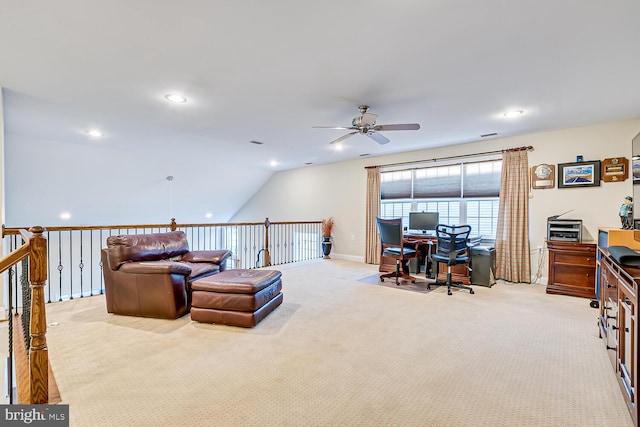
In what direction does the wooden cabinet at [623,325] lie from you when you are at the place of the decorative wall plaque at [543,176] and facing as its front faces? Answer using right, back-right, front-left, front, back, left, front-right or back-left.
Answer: front

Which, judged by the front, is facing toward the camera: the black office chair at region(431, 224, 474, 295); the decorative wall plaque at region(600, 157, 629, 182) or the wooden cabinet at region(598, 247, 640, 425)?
the decorative wall plaque

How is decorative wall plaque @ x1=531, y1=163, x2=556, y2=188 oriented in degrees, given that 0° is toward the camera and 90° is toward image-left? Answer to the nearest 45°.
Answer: approximately 0°

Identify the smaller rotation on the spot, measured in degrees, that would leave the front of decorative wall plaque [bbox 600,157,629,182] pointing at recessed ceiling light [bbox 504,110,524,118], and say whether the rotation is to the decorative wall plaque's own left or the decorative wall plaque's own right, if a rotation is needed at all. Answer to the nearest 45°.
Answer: approximately 45° to the decorative wall plaque's own right

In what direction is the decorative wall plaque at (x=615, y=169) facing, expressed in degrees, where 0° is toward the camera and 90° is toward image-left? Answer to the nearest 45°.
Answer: approximately 0°

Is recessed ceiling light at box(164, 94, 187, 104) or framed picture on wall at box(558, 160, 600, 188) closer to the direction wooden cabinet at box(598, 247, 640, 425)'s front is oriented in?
the recessed ceiling light

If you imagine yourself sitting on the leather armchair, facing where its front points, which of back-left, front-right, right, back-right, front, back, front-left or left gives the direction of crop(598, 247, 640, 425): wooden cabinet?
front

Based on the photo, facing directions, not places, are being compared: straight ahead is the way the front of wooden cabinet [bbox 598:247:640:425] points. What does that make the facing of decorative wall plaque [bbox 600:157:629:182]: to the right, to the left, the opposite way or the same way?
to the left

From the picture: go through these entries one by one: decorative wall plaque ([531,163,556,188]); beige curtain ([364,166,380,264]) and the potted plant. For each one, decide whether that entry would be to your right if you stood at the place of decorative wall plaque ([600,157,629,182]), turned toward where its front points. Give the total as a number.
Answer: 3

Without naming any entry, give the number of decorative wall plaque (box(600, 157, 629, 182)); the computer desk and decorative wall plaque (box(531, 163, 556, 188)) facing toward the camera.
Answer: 3

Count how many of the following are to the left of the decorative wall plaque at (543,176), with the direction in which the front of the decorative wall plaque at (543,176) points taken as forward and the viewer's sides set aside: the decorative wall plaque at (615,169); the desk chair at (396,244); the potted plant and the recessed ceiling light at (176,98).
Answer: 1

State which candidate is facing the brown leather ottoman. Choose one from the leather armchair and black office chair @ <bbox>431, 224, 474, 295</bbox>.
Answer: the leather armchair

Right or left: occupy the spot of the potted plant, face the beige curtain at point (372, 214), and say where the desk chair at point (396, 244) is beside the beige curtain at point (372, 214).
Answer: right

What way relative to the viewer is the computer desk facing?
toward the camera

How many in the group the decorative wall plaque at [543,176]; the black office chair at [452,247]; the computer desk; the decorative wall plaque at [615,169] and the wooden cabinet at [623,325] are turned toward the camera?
3

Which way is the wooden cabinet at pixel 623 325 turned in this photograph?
to the viewer's left

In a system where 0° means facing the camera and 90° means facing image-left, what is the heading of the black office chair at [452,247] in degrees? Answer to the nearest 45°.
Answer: approximately 135°

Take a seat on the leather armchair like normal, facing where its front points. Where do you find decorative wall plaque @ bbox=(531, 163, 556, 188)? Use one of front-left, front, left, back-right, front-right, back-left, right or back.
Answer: front-left

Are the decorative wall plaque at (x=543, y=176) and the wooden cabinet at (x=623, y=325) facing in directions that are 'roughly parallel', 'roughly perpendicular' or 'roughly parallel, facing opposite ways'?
roughly perpendicular

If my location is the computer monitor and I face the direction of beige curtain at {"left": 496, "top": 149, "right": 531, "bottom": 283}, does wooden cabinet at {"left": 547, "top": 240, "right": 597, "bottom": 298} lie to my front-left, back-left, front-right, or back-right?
front-right

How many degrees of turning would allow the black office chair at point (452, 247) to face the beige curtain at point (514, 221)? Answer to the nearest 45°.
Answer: approximately 90° to its right
